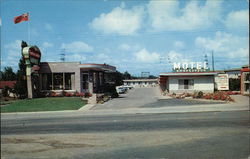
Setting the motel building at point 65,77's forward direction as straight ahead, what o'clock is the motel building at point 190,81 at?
the motel building at point 190,81 is roughly at 9 o'clock from the motel building at point 65,77.

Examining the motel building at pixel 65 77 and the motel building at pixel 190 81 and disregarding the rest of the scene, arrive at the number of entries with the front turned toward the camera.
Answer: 2

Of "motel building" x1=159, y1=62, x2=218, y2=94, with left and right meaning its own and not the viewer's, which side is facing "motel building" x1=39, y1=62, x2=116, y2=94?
right

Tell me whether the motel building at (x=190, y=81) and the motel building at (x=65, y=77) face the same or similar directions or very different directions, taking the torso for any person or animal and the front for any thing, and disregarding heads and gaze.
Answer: same or similar directions

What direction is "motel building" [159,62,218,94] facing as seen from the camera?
toward the camera

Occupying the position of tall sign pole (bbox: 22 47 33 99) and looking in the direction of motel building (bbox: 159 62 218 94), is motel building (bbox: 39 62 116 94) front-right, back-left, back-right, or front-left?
front-left

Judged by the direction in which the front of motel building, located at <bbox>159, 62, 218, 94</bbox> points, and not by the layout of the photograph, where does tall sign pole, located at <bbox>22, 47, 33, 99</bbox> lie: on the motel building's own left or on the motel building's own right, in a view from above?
on the motel building's own right

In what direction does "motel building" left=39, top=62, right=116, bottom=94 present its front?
toward the camera

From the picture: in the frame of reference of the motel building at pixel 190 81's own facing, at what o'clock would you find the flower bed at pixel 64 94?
The flower bed is roughly at 2 o'clock from the motel building.
